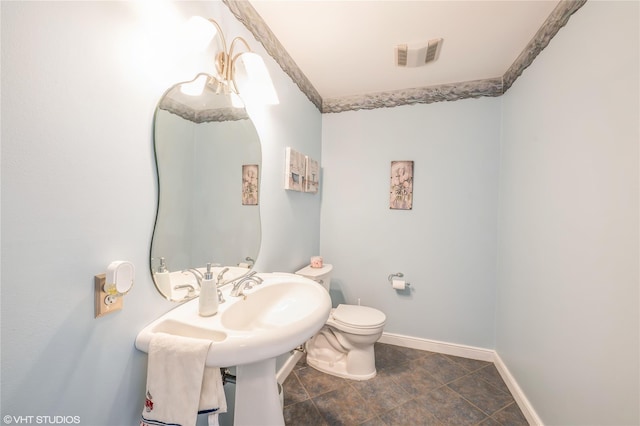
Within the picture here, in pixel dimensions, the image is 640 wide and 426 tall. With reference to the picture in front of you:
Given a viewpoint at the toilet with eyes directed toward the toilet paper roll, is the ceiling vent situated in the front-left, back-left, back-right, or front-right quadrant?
front-right

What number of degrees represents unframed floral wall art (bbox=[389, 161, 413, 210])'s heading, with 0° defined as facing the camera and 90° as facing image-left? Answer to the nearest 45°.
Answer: approximately 0°

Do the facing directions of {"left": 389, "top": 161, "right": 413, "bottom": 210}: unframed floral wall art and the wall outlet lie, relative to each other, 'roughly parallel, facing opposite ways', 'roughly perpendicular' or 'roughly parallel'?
roughly perpendicular

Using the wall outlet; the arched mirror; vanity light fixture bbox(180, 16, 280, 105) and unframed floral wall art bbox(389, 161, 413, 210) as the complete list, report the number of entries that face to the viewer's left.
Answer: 0

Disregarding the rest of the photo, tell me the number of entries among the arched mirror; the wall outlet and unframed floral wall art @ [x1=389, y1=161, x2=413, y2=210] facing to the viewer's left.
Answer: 0

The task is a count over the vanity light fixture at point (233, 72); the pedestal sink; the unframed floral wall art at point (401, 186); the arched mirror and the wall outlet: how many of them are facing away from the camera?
0

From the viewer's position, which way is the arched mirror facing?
facing the viewer and to the right of the viewer

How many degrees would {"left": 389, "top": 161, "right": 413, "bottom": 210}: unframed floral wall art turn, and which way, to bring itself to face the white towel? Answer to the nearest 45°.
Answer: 0° — it already faces it

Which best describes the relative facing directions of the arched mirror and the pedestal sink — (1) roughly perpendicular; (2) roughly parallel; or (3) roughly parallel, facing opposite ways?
roughly parallel
